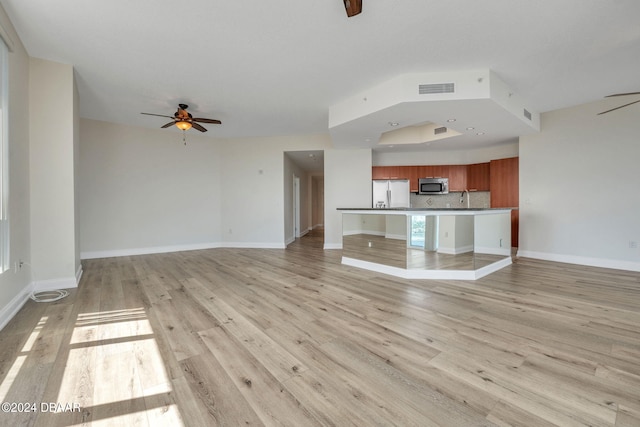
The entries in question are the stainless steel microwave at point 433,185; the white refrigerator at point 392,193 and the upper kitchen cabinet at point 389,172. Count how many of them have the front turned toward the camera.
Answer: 3

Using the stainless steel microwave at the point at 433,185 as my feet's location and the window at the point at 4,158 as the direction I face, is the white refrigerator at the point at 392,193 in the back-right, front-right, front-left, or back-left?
front-right

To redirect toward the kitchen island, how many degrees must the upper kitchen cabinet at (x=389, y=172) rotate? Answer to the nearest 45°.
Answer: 0° — it already faces it

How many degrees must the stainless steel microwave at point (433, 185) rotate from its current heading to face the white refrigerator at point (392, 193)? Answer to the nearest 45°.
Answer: approximately 90° to its right

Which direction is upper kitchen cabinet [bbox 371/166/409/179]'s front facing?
toward the camera

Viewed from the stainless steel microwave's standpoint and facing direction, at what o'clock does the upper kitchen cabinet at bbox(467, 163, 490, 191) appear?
The upper kitchen cabinet is roughly at 9 o'clock from the stainless steel microwave.

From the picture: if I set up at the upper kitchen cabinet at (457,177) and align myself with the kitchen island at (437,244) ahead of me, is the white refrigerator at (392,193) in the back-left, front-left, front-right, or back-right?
front-right

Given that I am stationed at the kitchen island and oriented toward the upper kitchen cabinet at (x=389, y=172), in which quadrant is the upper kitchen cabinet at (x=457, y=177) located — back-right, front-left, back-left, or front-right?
front-right

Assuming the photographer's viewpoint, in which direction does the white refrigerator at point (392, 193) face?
facing the viewer

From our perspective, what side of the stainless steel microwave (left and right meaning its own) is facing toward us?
front

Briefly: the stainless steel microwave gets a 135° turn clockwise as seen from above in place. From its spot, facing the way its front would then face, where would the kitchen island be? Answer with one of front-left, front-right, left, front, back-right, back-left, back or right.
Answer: back-left
